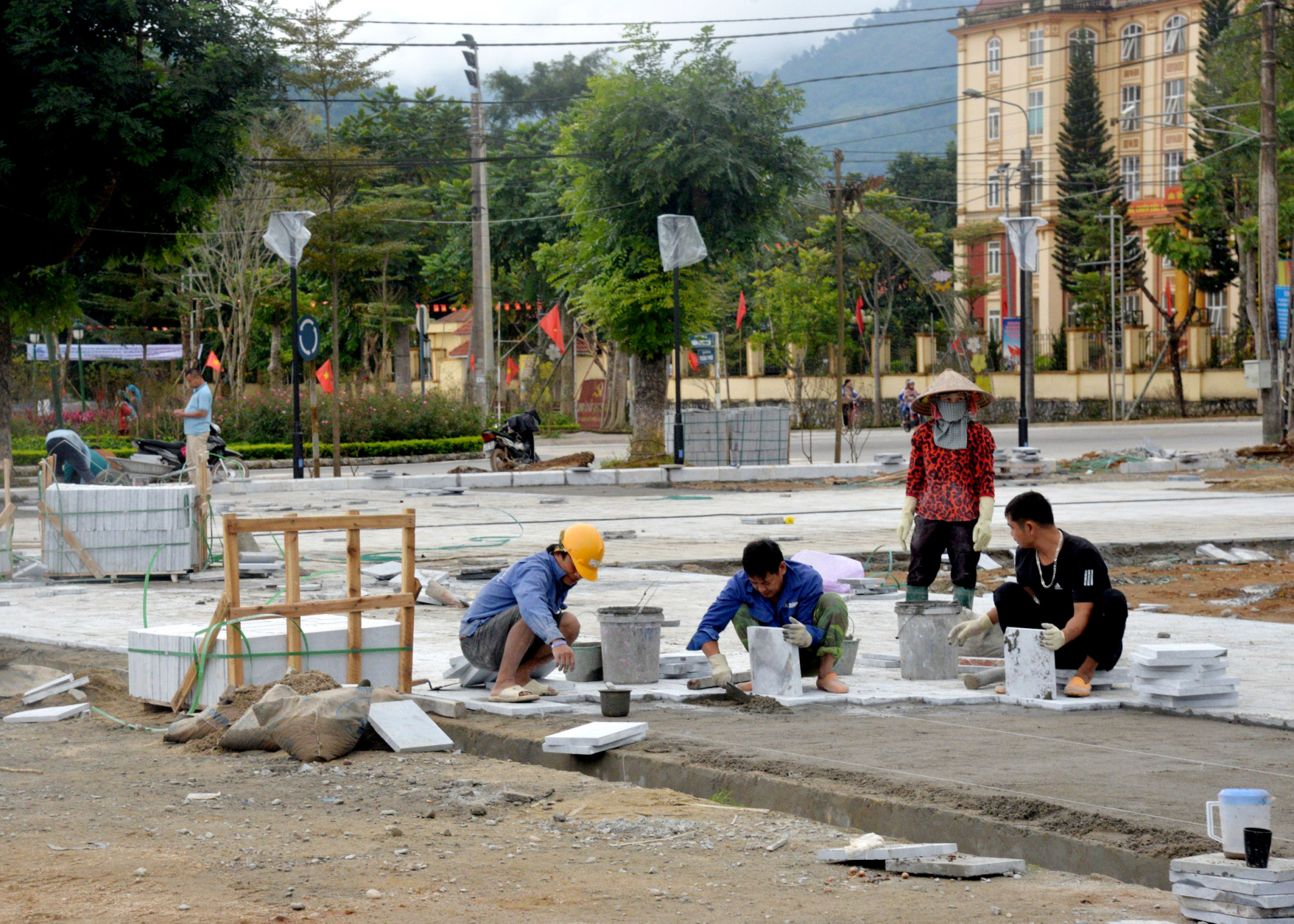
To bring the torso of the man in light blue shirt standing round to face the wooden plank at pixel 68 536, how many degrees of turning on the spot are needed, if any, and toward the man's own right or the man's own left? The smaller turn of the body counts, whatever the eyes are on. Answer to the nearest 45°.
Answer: approximately 90° to the man's own left

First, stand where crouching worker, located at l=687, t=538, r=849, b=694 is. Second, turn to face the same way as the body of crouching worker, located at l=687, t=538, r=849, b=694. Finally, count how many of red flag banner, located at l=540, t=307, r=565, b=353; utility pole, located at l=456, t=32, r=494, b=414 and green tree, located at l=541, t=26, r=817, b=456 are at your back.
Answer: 3

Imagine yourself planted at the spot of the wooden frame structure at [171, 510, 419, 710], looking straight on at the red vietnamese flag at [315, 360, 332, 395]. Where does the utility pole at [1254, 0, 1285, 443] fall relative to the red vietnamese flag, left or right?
right

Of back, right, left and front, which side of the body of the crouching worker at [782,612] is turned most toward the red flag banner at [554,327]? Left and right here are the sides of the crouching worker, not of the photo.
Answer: back

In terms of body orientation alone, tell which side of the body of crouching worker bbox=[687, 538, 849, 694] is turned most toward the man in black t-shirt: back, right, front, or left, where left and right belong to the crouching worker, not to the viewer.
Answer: left

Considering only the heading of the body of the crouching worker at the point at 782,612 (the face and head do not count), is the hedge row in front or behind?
behind

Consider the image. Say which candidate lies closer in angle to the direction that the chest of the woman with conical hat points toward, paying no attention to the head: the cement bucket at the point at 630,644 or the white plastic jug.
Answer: the white plastic jug

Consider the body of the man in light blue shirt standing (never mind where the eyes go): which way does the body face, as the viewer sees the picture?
to the viewer's left

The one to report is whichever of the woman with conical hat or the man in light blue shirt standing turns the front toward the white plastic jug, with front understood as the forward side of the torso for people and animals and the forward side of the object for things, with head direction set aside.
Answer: the woman with conical hat

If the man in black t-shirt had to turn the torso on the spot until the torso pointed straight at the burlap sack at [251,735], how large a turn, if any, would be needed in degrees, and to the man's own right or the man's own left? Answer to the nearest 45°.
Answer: approximately 45° to the man's own right
